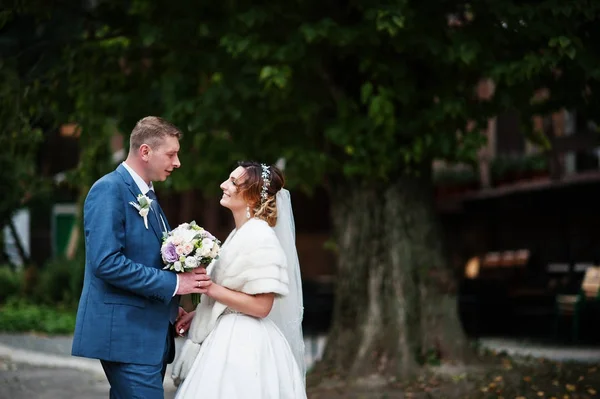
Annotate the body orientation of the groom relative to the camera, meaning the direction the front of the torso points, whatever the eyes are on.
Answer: to the viewer's right

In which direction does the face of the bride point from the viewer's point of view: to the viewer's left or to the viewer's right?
to the viewer's left

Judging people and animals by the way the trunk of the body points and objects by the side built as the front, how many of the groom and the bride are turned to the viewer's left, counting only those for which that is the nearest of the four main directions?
1

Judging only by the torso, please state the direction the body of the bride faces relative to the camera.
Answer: to the viewer's left

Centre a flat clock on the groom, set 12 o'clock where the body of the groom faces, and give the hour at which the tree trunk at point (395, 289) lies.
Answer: The tree trunk is roughly at 10 o'clock from the groom.

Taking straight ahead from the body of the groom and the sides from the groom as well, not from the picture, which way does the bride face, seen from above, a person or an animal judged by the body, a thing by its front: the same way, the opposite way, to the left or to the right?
the opposite way

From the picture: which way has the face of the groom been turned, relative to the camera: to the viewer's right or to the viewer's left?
to the viewer's right

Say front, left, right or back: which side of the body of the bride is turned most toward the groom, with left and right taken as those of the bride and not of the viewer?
front

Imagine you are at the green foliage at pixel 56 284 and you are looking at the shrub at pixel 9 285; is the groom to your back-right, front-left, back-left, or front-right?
back-left
